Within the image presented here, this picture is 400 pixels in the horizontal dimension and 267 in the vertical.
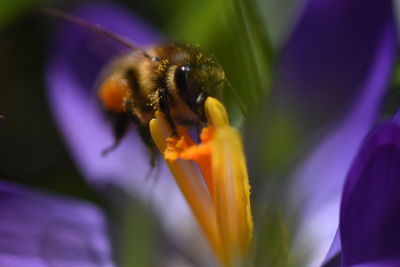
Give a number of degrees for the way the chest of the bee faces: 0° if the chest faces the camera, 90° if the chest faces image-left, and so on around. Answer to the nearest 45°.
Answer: approximately 315°
